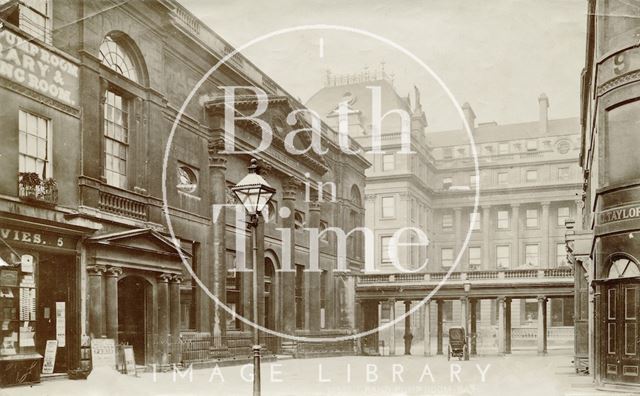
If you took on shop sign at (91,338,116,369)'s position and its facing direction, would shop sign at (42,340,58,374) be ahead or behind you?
ahead

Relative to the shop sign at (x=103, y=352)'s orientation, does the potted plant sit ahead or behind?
ahead
